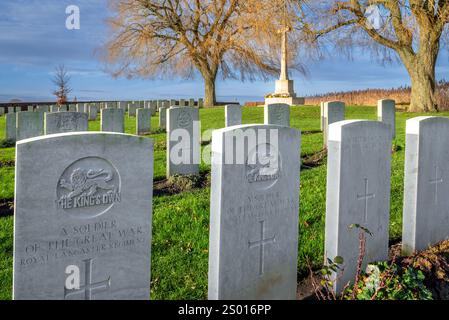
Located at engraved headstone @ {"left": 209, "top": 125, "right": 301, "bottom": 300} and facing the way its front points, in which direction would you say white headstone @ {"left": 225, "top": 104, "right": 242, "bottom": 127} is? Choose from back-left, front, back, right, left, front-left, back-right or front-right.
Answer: back-left

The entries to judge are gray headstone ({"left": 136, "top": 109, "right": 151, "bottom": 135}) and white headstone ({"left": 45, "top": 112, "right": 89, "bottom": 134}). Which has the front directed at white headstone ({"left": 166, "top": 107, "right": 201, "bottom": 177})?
gray headstone ({"left": 136, "top": 109, "right": 151, "bottom": 135})

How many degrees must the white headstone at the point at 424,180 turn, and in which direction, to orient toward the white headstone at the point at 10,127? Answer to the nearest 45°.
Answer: approximately 180°

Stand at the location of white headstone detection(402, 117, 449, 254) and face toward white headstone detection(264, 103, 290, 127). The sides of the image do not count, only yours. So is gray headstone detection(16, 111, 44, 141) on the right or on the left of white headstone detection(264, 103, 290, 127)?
left

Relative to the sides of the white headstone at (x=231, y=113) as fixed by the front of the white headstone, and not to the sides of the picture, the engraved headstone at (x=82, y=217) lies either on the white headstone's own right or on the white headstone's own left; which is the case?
on the white headstone's own right

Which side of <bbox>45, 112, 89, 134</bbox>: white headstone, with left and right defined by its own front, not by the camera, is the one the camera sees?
front

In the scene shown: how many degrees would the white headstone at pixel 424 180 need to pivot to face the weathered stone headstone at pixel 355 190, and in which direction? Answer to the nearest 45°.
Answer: approximately 90° to its right

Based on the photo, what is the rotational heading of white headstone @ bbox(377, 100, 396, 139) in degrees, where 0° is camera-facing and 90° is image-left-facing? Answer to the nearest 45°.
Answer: approximately 315°

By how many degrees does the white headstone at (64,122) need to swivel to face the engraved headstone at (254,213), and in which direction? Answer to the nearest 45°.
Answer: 0° — it already faces it

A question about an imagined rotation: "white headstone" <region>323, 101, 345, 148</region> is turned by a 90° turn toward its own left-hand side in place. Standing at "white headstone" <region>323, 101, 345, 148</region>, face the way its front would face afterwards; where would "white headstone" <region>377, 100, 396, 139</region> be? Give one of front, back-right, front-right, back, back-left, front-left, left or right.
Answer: front

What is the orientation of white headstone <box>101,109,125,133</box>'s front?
toward the camera

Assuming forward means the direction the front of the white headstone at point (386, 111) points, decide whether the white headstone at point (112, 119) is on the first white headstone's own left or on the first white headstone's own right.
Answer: on the first white headstone's own right

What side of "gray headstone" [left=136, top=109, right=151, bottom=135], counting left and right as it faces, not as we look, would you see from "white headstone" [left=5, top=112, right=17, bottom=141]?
right

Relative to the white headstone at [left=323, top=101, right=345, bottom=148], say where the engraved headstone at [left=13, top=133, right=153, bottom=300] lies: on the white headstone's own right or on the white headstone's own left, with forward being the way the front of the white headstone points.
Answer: on the white headstone's own right
